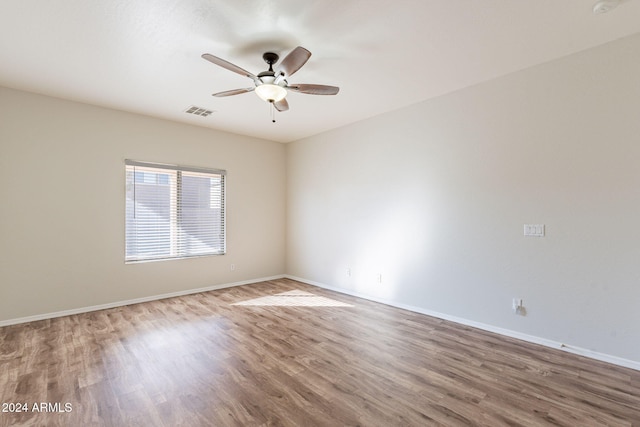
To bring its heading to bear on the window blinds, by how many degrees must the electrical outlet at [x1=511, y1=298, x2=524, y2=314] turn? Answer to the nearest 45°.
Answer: approximately 90° to its right

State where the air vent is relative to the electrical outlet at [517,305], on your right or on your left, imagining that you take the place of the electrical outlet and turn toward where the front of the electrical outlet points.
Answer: on your right

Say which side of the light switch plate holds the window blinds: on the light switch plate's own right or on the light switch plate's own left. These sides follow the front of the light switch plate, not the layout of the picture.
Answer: on the light switch plate's own right

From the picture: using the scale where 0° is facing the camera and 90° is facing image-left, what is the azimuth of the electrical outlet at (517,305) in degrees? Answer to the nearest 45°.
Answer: approximately 0°
